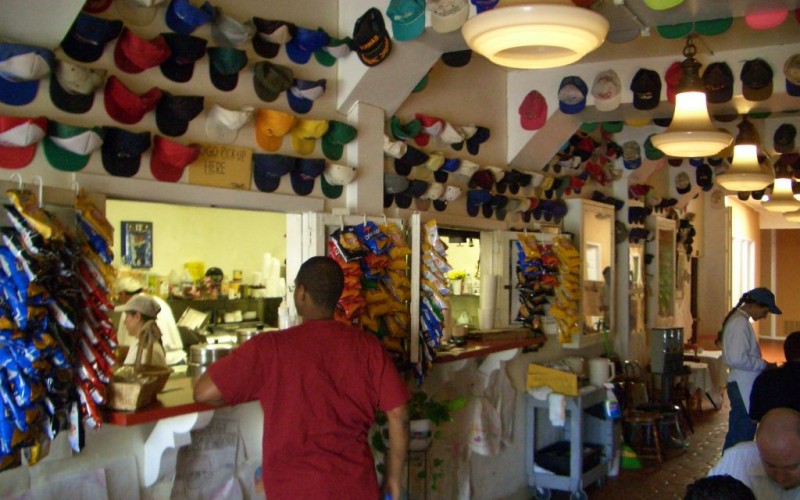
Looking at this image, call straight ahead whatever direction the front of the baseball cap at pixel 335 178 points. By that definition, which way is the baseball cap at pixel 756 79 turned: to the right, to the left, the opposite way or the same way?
the same way

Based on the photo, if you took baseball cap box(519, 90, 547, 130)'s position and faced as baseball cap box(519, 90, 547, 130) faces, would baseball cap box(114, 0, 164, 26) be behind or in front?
in front

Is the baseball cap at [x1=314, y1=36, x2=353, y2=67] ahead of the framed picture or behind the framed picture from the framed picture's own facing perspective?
ahead

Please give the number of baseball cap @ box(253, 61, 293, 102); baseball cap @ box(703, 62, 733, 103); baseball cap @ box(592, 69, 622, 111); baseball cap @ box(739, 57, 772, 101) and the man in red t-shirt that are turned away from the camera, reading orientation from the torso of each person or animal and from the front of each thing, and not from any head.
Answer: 1

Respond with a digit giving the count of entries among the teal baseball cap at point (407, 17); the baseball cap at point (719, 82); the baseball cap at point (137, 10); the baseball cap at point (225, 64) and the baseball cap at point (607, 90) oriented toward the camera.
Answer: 5

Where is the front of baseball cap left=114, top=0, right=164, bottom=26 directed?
toward the camera

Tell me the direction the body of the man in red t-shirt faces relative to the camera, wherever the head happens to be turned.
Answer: away from the camera

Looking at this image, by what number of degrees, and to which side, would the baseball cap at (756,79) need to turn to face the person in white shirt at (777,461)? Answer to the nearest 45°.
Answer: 0° — it already faces them

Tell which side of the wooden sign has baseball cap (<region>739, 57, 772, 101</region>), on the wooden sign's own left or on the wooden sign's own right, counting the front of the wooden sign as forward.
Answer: on the wooden sign's own left

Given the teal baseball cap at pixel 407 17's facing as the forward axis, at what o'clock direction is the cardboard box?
The cardboard box is roughly at 7 o'clock from the teal baseball cap.

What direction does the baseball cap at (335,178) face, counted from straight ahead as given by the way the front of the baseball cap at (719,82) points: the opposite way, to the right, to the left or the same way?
the same way

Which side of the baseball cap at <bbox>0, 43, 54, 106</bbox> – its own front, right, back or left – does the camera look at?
front

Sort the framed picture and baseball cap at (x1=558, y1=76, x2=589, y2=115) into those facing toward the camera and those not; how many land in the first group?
2

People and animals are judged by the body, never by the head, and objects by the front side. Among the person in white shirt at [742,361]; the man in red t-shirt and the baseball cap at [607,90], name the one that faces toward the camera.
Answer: the baseball cap
